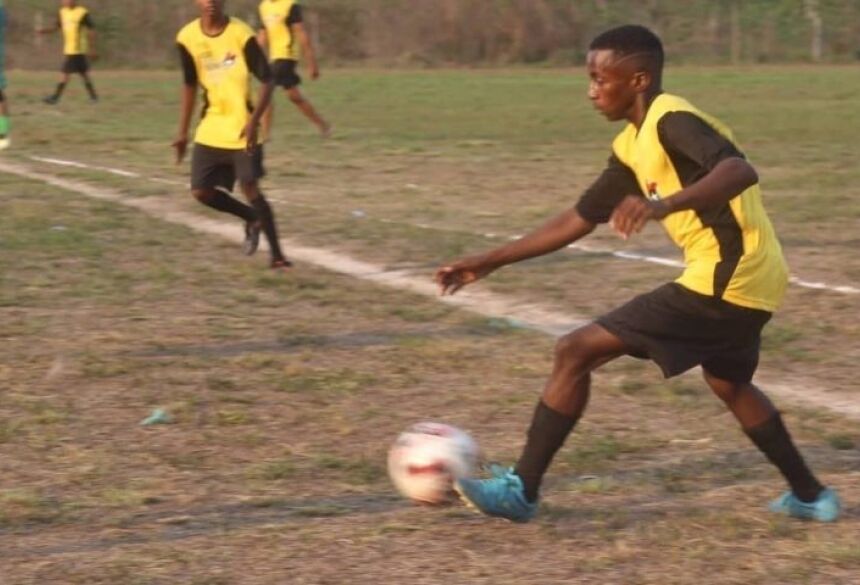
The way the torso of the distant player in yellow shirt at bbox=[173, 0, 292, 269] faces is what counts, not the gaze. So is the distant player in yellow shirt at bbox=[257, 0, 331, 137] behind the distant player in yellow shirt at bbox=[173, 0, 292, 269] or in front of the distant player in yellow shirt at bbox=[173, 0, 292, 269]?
behind

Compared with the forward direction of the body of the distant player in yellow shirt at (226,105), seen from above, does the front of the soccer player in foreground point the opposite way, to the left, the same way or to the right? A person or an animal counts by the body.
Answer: to the right

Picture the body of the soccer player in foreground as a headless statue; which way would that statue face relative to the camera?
to the viewer's left

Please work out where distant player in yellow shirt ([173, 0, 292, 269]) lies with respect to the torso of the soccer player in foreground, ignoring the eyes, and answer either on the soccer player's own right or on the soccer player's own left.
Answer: on the soccer player's own right

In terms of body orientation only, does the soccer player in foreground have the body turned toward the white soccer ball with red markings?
yes

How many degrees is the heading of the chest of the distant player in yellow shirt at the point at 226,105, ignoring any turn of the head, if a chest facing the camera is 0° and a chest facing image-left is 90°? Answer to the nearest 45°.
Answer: approximately 0°

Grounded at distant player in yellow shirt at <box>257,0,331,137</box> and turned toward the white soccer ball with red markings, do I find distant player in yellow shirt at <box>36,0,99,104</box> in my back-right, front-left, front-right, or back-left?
back-right

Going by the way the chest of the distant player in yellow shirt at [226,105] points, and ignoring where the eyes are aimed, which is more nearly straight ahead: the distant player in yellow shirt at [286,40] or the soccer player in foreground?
the soccer player in foreground

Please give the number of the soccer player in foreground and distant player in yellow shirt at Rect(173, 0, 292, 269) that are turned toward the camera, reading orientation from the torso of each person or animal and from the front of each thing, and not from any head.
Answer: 1

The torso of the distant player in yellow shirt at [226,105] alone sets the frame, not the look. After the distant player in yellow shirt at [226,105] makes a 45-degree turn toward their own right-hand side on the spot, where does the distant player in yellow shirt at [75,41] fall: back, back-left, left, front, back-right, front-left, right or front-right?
back-right

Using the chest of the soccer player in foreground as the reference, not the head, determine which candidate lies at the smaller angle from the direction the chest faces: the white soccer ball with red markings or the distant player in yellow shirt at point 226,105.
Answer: the white soccer ball with red markings

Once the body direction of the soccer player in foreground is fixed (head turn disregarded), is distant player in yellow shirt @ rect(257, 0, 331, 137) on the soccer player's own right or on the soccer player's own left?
on the soccer player's own right

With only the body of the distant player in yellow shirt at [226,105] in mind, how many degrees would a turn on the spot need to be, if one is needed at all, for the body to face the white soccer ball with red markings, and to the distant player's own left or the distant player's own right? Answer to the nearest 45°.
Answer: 0° — they already face it

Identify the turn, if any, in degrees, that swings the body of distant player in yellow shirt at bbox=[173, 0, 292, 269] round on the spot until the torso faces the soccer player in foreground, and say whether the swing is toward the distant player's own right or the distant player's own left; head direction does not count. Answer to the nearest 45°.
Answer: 0° — they already face them

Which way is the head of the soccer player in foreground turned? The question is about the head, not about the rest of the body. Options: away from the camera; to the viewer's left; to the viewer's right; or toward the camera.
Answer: to the viewer's left
